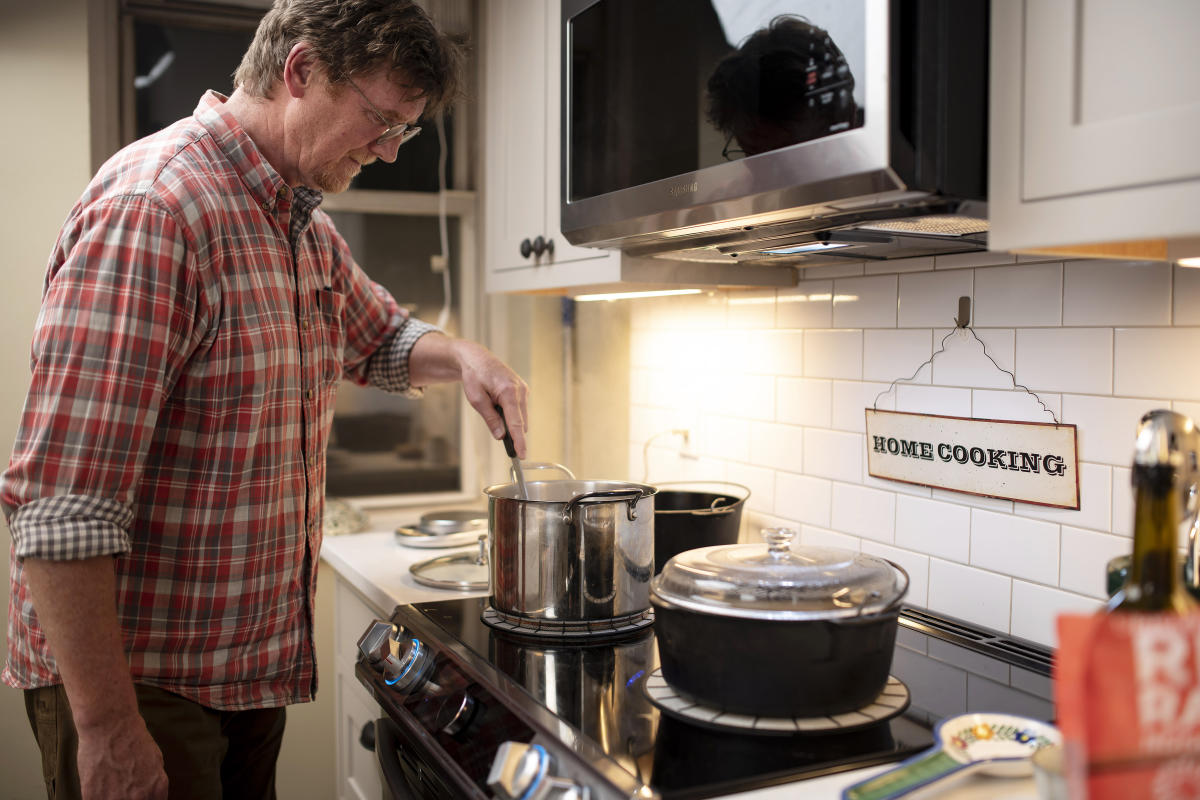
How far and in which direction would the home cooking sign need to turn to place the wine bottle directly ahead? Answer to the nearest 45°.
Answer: approximately 45° to its left

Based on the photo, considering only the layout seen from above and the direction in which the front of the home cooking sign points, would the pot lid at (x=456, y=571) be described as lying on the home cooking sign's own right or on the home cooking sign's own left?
on the home cooking sign's own right

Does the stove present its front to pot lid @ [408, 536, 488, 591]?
no

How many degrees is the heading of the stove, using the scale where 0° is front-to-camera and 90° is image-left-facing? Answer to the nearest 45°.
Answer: approximately 45°

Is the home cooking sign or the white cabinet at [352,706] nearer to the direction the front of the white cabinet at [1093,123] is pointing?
the white cabinet

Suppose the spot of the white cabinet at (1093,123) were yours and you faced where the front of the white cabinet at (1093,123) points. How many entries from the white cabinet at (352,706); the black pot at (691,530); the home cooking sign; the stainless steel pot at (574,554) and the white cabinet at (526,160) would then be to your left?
0

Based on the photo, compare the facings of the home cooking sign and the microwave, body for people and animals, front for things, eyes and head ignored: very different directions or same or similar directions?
same or similar directions

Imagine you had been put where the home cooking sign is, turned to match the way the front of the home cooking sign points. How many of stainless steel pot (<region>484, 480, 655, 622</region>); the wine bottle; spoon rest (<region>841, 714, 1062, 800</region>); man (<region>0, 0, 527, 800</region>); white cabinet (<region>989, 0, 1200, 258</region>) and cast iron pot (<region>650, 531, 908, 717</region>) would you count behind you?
0

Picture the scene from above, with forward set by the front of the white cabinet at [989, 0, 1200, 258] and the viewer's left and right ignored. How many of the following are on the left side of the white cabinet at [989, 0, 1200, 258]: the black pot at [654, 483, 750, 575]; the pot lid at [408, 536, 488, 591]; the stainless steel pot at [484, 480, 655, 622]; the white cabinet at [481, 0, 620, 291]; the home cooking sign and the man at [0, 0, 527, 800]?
0

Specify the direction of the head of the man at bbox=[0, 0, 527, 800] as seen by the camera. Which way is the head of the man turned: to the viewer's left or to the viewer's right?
to the viewer's right

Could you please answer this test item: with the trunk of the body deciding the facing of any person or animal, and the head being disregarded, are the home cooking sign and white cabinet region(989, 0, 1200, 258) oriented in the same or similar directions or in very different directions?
same or similar directions

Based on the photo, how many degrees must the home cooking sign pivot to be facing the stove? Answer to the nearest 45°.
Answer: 0° — it already faces it

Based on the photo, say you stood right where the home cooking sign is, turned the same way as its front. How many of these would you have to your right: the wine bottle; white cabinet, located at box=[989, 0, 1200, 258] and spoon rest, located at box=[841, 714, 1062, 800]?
0

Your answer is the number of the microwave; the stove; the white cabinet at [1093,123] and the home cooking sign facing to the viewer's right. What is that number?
0

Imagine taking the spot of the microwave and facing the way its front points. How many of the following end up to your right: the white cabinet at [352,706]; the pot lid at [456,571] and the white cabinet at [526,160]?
3

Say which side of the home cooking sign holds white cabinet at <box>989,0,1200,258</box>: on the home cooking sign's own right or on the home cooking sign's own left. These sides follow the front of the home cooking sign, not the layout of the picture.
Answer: on the home cooking sign's own left

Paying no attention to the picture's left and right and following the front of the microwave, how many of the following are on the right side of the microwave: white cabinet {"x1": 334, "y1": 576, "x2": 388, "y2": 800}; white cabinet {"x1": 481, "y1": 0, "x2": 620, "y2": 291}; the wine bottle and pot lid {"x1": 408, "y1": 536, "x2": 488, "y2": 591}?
3

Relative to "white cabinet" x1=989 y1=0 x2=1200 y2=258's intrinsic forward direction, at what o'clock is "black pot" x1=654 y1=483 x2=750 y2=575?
The black pot is roughly at 3 o'clock from the white cabinet.

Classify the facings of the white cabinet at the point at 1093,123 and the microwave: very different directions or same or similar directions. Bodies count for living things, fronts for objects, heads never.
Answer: same or similar directions

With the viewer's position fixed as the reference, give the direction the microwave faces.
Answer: facing the viewer and to the left of the viewer

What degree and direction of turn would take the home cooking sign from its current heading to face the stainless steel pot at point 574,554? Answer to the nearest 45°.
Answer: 0° — it already faces it
